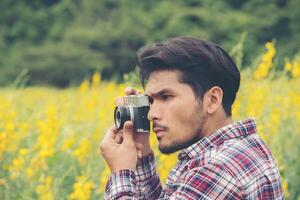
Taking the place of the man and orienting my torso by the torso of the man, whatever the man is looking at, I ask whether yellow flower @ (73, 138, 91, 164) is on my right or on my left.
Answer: on my right

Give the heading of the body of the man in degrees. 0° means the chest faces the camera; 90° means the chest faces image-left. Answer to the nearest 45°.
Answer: approximately 90°

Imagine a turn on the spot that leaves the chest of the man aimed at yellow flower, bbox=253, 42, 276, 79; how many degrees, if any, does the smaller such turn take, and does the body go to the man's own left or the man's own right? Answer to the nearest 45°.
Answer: approximately 90° to the man's own right
